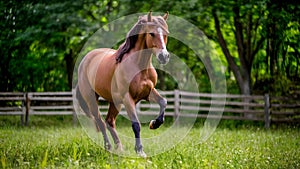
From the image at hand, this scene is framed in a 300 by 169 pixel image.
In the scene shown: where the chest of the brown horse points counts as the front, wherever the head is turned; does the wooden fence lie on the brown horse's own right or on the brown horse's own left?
on the brown horse's own left

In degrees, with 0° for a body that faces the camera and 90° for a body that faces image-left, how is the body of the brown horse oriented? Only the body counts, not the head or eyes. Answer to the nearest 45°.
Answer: approximately 315°
